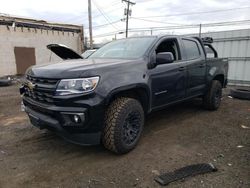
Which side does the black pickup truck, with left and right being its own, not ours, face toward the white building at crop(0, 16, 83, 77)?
right

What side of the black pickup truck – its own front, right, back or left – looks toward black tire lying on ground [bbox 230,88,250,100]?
back

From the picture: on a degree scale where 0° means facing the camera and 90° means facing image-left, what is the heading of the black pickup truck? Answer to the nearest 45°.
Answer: approximately 45°

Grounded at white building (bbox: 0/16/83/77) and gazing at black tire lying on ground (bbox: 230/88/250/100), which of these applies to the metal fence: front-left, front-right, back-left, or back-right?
front-left

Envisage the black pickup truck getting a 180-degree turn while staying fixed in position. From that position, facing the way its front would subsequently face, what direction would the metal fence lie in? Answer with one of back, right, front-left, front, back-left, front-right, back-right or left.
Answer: front
